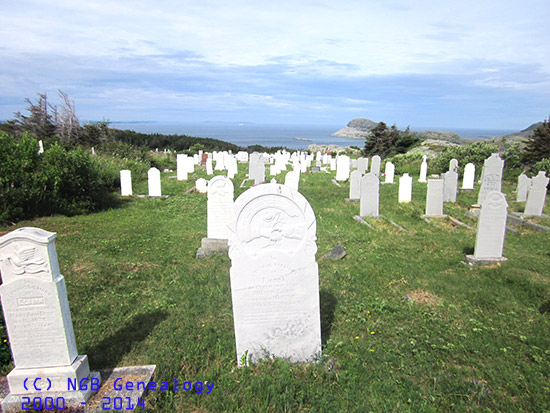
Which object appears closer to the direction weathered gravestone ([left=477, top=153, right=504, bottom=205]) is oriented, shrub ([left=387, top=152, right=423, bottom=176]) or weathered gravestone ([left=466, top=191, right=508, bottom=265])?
the weathered gravestone

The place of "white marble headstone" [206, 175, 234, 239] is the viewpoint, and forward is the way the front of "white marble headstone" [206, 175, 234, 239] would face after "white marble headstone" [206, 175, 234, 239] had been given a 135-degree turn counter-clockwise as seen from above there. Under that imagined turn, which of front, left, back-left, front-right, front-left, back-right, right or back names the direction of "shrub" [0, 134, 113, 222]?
left

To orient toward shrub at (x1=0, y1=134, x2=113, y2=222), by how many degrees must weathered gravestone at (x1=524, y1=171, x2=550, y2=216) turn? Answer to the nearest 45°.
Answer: approximately 45° to its right

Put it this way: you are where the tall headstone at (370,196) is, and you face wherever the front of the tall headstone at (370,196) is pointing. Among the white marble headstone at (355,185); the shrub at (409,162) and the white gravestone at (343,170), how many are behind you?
3

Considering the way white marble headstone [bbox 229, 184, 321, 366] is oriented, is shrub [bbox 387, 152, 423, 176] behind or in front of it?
behind

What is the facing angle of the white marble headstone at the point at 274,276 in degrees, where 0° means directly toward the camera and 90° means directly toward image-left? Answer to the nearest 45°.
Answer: approximately 0°

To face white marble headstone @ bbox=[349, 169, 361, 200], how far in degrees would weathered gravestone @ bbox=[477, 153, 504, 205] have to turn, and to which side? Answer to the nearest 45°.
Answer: approximately 45° to its right

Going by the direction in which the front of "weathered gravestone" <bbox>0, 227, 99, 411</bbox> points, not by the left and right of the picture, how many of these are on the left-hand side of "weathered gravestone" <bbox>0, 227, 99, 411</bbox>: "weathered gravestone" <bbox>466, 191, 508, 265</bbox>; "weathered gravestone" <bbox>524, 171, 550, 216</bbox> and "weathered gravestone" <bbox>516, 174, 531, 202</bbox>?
3
